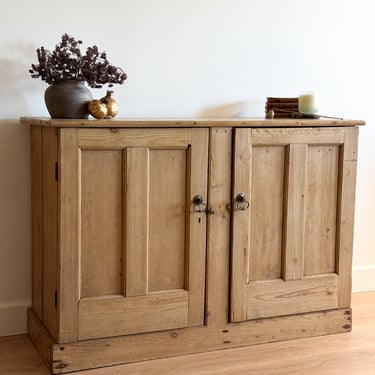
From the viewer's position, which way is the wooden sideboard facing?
facing the viewer and to the right of the viewer
